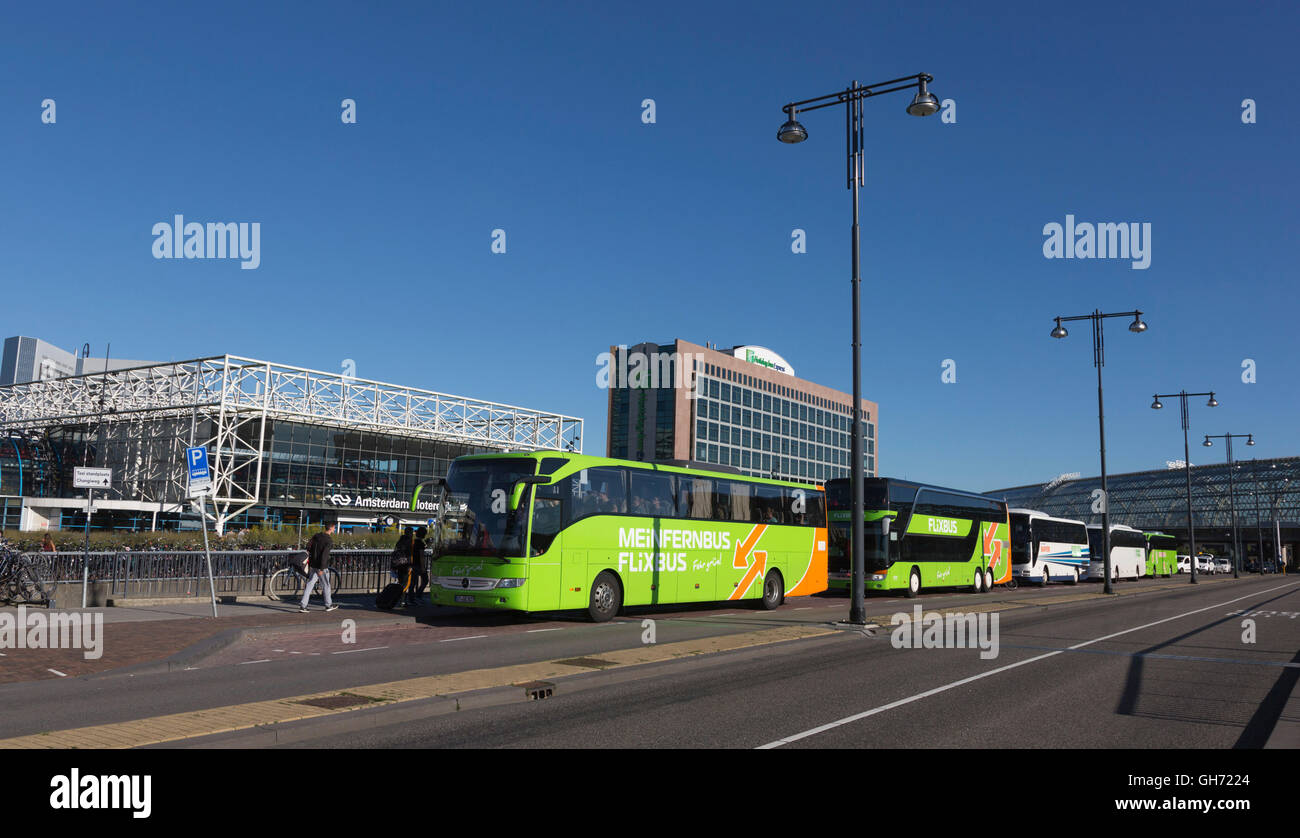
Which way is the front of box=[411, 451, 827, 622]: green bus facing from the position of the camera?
facing the viewer and to the left of the viewer

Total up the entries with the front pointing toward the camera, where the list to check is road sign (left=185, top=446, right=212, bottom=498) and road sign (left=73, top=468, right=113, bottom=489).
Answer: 2

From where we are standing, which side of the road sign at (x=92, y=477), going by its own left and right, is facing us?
front

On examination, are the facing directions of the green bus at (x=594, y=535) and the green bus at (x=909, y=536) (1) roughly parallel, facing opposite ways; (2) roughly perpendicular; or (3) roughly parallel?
roughly parallel

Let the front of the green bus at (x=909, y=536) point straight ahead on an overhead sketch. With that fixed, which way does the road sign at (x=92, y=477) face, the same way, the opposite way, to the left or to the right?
to the left

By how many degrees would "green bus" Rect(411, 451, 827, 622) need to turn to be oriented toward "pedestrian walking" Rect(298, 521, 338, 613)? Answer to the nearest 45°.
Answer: approximately 45° to its right

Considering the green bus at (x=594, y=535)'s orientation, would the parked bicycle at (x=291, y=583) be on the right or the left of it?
on its right

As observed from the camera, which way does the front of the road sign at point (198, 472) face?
facing the viewer

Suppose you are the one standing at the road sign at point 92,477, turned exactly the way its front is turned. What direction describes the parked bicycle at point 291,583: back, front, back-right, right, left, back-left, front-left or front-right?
back-left

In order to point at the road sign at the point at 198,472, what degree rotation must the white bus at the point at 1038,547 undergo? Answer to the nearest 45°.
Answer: approximately 45° to its left

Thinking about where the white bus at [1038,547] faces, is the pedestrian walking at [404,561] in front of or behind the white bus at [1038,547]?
in front

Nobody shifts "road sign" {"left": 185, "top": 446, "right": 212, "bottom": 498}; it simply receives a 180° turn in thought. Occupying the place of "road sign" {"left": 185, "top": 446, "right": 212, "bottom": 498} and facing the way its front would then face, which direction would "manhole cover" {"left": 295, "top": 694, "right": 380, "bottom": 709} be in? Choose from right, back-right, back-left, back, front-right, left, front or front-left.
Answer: back

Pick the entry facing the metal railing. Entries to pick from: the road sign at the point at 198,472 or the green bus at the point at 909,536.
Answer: the green bus

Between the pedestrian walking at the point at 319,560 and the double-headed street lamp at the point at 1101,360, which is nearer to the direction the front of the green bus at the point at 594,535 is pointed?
the pedestrian walking

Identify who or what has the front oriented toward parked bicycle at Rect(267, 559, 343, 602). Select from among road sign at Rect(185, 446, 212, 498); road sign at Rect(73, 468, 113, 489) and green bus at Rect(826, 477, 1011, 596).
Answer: the green bus

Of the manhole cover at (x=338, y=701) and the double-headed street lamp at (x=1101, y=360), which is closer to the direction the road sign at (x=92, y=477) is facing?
the manhole cover

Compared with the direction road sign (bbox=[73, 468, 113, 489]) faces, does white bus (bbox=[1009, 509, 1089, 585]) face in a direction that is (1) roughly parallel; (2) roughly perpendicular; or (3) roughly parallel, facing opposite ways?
roughly perpendicular

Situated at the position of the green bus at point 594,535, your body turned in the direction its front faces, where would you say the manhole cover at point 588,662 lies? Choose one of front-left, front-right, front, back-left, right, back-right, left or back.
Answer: front-left
